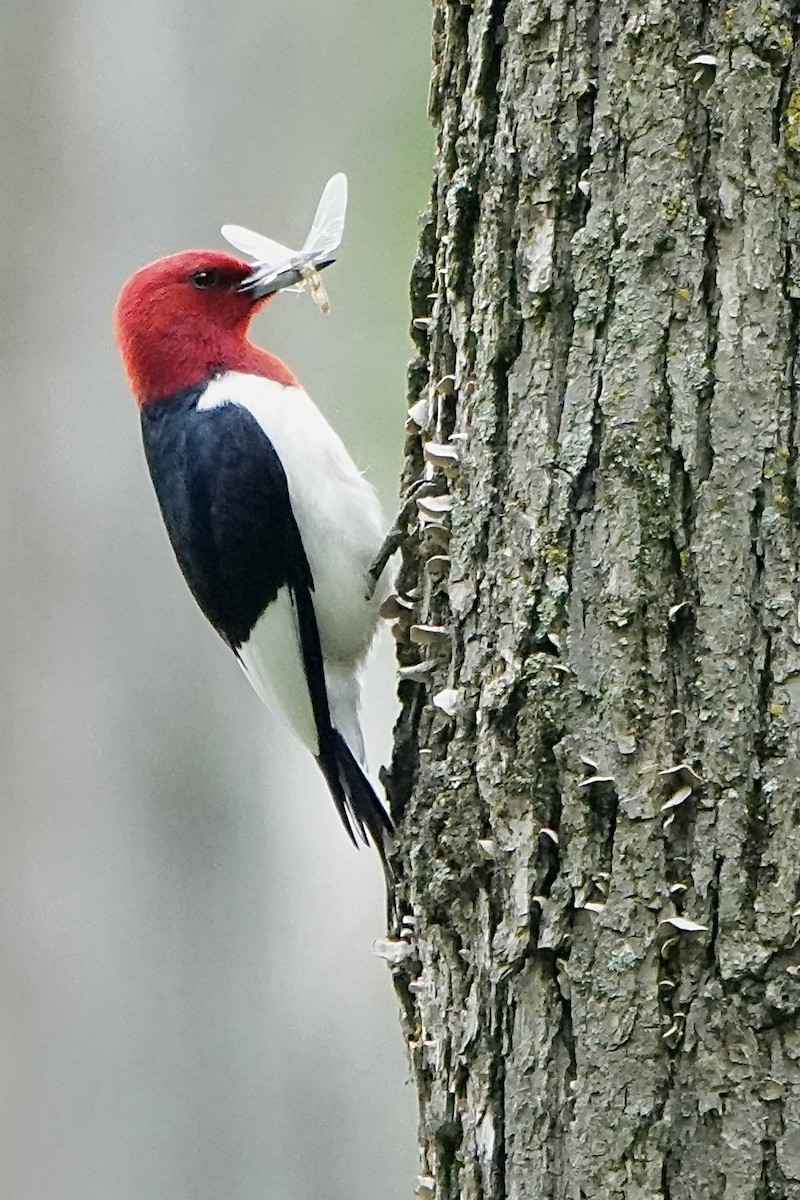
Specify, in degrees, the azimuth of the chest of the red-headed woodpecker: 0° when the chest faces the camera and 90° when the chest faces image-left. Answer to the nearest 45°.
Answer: approximately 270°
